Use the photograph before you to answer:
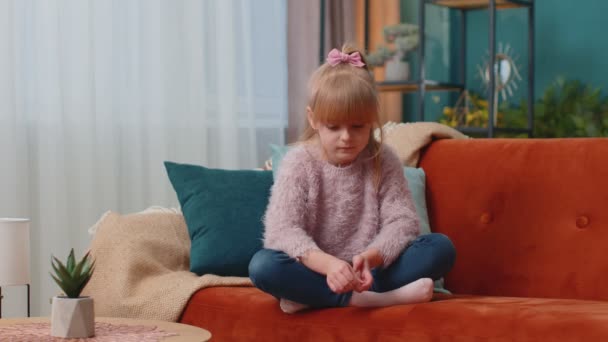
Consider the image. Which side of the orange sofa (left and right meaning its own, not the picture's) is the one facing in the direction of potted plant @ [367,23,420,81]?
back

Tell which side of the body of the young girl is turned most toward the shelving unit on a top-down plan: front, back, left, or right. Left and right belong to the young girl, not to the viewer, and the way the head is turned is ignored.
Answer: back

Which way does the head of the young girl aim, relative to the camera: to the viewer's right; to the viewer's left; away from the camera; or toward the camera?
toward the camera

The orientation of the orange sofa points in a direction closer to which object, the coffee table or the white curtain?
the coffee table

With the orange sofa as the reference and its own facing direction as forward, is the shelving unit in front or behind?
behind

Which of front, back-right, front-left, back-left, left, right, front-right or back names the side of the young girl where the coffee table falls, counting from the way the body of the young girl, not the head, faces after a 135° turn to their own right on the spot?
left

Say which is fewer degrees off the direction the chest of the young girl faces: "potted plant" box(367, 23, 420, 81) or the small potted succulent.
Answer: the small potted succulent

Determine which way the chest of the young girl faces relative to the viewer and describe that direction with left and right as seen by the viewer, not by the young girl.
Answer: facing the viewer

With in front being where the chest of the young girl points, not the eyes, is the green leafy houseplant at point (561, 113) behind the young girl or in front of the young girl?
behind
